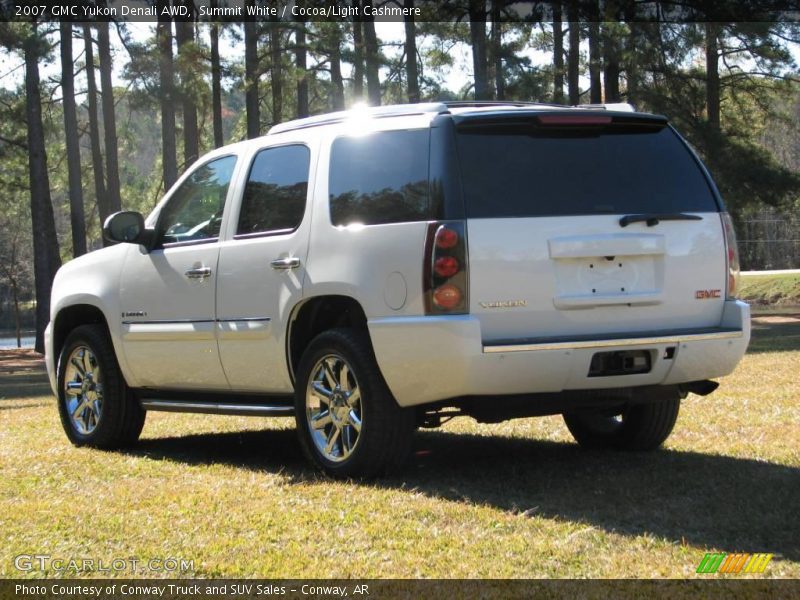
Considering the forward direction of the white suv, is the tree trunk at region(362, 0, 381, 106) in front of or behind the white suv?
in front

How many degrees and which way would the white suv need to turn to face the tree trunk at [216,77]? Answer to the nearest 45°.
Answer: approximately 45° to its right

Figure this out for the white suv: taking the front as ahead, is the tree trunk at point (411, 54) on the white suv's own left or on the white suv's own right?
on the white suv's own right

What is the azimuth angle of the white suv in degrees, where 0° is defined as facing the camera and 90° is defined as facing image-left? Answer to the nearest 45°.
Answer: approximately 135°

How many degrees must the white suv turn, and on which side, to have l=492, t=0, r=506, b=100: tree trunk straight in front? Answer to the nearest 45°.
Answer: approximately 45° to its right

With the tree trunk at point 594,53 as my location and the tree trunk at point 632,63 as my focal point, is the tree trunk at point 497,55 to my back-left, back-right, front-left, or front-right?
back-left

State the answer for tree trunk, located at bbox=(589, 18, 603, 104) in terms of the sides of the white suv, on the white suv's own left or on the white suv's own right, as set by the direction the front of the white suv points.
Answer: on the white suv's own right

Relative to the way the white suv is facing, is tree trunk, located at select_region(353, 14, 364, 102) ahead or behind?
ahead

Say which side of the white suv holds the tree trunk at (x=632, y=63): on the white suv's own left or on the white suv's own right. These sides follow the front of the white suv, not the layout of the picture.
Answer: on the white suv's own right

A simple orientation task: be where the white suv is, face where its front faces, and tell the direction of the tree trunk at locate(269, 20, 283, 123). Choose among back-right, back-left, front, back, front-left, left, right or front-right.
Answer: front-right

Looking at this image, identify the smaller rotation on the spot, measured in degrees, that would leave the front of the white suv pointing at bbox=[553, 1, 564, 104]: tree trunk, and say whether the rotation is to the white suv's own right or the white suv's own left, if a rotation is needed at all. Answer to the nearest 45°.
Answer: approximately 45° to the white suv's own right

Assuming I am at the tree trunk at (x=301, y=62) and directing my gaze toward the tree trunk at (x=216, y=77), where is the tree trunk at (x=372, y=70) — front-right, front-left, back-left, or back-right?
back-left
